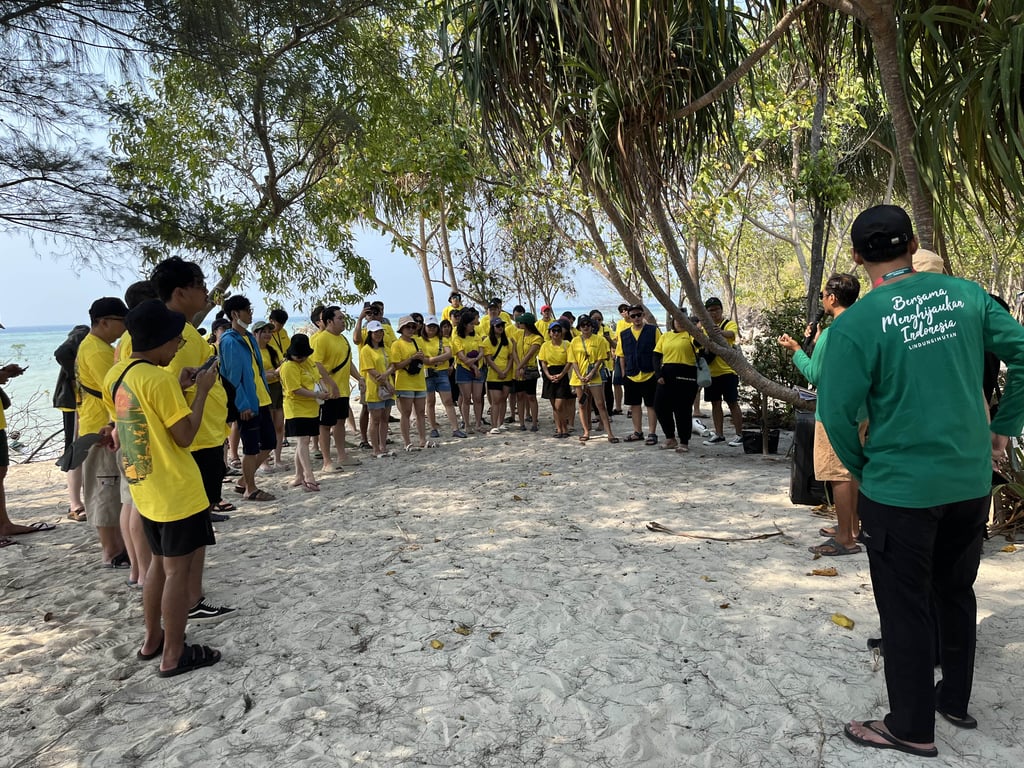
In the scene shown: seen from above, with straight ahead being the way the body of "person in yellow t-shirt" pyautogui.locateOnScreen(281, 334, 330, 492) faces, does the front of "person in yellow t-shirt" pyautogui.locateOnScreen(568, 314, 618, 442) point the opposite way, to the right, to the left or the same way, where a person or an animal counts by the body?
to the right

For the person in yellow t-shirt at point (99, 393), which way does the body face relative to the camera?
to the viewer's right

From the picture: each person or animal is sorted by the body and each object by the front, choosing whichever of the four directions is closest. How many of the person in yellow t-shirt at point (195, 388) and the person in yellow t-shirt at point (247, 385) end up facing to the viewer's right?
2

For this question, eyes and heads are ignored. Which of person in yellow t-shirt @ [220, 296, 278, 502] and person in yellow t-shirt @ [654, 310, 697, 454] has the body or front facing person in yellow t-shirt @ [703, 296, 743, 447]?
person in yellow t-shirt @ [220, 296, 278, 502]

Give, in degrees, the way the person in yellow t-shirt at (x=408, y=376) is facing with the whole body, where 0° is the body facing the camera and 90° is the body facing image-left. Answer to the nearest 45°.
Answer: approximately 315°

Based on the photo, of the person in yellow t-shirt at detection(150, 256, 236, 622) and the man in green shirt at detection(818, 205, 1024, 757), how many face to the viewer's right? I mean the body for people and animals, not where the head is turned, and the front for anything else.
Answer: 1

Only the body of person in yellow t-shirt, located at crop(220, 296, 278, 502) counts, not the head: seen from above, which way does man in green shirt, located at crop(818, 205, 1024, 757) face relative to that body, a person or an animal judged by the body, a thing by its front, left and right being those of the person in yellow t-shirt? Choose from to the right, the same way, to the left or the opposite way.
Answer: to the left

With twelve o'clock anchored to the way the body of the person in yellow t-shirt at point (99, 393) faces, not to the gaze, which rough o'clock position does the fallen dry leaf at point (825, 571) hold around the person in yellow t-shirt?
The fallen dry leaf is roughly at 1 o'clock from the person in yellow t-shirt.

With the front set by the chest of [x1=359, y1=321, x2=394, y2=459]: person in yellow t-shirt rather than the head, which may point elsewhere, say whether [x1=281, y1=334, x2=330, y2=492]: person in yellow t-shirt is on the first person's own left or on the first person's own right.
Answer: on the first person's own right

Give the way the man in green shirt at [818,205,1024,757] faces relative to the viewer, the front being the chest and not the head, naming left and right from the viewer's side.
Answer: facing away from the viewer and to the left of the viewer

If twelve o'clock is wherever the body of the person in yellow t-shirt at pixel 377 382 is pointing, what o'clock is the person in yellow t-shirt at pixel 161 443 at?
the person in yellow t-shirt at pixel 161 443 is roughly at 2 o'clock from the person in yellow t-shirt at pixel 377 382.
